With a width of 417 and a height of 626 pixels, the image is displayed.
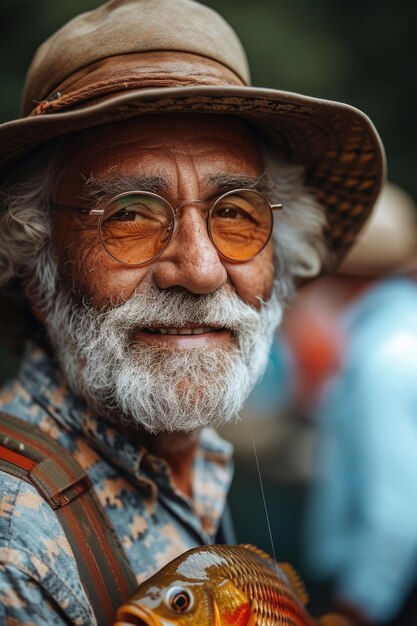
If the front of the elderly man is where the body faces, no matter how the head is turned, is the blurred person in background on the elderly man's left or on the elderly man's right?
on the elderly man's left

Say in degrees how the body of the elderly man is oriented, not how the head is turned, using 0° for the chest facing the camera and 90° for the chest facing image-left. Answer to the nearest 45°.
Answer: approximately 315°
